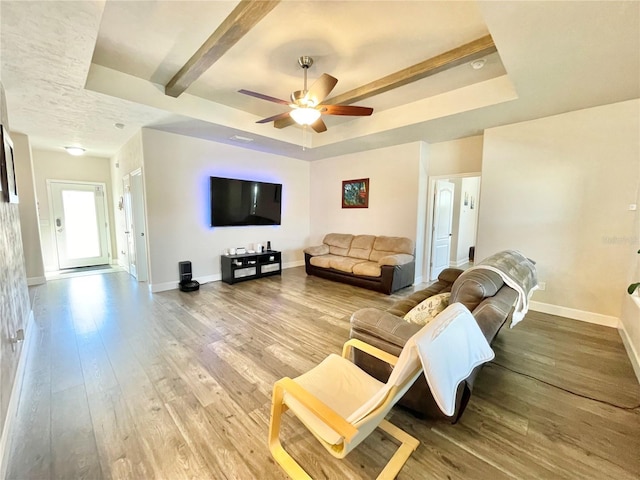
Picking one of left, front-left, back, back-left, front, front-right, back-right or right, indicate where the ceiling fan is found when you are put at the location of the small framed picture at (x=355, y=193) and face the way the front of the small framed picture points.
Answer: front-left

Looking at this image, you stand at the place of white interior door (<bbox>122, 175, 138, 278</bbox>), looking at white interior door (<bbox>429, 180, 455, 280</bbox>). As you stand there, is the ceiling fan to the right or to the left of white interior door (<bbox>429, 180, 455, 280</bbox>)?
right

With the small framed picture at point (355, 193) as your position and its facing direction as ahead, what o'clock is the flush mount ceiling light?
The flush mount ceiling light is roughly at 1 o'clock from the small framed picture.

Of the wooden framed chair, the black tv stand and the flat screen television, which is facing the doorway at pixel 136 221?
the wooden framed chair

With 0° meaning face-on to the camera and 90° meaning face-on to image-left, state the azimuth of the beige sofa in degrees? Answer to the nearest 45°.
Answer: approximately 45°

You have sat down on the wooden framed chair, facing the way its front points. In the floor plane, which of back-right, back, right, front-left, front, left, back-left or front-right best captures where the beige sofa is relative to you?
front-right

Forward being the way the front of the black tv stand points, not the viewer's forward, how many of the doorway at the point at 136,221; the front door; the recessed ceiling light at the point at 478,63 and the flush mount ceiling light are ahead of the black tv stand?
1

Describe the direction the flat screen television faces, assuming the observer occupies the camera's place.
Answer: facing the viewer and to the right of the viewer

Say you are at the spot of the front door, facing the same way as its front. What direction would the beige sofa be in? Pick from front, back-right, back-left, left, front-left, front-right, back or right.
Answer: front-left

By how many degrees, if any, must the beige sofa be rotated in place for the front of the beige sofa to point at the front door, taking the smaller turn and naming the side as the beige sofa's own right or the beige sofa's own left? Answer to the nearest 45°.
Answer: approximately 45° to the beige sofa's own right

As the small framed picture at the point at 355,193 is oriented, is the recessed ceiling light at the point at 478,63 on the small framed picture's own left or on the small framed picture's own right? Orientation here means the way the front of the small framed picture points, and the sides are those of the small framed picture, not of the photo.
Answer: on the small framed picture's own left

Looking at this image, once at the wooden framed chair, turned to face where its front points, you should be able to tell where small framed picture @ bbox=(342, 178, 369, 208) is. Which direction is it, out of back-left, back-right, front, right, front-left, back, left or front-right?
front-right

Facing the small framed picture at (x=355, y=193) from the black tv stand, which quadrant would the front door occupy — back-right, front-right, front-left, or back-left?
back-left

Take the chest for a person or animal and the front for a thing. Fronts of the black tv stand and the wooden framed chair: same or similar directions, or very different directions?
very different directions

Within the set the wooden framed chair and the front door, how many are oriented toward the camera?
1

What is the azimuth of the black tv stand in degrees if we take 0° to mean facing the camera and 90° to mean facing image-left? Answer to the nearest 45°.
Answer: approximately 315°

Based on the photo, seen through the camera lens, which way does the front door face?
facing the viewer

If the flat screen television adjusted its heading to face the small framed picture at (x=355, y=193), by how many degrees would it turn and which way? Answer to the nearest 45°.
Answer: approximately 45° to its left
